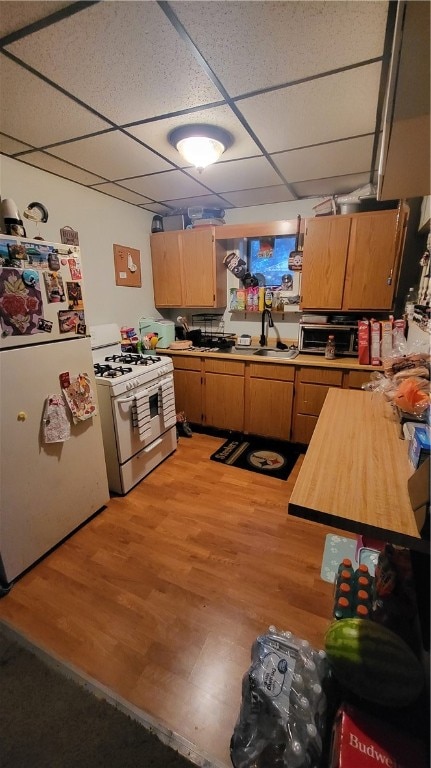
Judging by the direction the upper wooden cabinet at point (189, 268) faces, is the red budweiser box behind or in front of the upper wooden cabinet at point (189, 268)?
in front

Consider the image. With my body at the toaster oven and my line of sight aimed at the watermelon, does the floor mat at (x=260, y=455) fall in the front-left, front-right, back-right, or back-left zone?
front-right

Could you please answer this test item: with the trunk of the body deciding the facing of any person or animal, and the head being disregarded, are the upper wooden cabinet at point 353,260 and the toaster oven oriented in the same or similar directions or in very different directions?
same or similar directions

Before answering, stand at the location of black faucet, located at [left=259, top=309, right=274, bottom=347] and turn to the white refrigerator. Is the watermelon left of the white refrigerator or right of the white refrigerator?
left

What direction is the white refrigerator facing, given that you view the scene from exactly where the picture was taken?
facing the viewer and to the right of the viewer

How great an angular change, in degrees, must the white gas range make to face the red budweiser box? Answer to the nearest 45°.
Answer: approximately 45° to its right

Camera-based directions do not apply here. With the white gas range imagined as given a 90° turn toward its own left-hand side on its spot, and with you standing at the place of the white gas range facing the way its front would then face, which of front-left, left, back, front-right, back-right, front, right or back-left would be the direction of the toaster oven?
front-right

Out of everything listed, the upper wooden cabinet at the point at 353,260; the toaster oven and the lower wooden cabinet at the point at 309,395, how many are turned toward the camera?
3

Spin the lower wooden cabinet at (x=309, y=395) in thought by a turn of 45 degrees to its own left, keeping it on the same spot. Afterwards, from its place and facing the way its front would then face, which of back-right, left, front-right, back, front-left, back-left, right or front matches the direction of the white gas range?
right

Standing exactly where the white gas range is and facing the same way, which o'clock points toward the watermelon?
The watermelon is roughly at 1 o'clock from the white gas range.

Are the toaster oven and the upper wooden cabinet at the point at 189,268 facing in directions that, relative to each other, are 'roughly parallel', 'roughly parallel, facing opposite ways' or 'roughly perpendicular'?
roughly parallel

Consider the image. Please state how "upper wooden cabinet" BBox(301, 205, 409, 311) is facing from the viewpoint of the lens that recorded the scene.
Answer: facing the viewer

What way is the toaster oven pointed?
toward the camera

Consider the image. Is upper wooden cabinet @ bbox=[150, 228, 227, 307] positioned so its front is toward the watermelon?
yes

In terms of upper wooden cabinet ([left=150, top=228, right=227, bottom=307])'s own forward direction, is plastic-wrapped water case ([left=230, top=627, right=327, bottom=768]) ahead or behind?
ahead

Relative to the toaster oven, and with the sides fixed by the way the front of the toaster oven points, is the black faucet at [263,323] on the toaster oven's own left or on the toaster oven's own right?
on the toaster oven's own right

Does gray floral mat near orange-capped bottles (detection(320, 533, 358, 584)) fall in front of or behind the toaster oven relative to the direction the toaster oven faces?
in front

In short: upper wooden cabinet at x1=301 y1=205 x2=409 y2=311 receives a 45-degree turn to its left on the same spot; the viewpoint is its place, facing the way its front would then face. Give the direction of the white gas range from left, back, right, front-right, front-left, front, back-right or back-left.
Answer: right

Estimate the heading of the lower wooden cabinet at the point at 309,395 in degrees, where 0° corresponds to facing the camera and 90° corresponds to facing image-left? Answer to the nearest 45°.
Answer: approximately 0°

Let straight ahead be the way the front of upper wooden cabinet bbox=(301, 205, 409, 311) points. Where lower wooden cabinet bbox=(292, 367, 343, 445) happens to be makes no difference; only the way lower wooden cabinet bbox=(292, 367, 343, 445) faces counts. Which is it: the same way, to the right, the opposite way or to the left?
the same way

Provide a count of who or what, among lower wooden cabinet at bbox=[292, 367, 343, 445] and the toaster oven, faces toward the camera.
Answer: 2

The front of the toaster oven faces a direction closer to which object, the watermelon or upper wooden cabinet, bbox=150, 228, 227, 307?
the watermelon

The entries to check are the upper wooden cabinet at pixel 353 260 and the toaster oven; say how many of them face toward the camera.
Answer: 2
